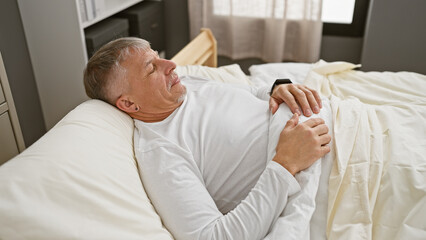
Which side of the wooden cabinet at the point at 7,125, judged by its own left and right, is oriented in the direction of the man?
front

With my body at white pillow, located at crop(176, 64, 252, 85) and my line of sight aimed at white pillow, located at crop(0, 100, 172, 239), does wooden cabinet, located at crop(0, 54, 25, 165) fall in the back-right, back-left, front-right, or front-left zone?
front-right

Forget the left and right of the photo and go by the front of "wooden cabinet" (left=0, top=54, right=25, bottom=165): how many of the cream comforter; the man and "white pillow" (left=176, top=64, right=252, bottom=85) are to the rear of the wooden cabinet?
0

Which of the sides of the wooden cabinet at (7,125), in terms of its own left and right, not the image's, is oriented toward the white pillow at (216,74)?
front

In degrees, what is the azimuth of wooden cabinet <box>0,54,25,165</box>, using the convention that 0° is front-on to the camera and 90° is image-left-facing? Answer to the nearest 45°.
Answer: approximately 315°

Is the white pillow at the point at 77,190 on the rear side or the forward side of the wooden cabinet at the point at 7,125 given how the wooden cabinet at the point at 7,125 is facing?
on the forward side

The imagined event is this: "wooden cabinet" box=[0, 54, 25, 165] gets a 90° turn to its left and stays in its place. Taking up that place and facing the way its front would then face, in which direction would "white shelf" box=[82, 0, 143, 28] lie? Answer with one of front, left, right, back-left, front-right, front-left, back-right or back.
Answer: front

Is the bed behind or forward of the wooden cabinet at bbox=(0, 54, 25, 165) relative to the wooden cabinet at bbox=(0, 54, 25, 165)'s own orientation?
forward
